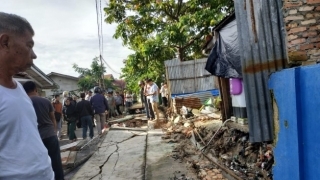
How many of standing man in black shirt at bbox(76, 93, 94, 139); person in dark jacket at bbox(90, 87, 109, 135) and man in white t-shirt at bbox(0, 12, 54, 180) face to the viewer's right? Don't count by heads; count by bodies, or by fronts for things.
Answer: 1

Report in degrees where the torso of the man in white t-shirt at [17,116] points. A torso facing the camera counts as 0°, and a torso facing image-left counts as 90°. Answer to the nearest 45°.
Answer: approximately 270°

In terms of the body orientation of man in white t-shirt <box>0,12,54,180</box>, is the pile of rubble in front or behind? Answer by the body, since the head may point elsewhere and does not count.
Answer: in front

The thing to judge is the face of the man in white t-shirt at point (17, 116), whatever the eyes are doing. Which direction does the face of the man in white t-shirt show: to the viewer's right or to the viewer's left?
to the viewer's right

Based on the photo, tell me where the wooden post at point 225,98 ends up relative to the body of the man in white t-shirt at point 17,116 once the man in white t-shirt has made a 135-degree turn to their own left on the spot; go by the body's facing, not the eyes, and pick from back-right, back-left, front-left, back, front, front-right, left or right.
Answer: right
